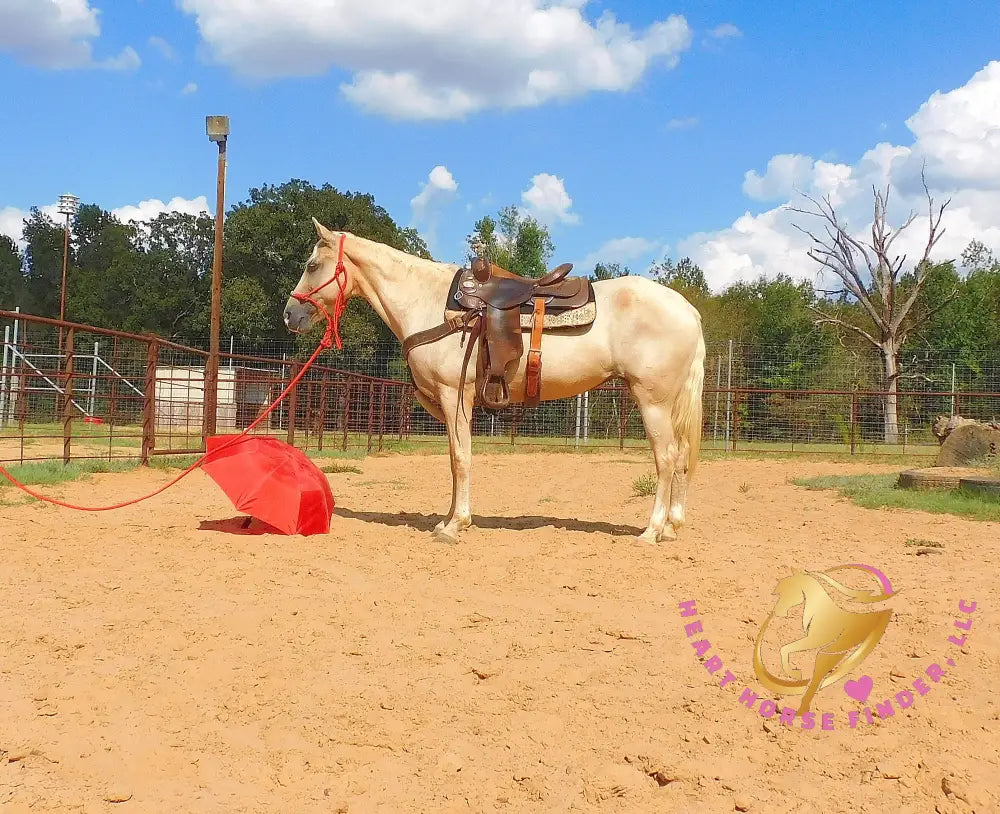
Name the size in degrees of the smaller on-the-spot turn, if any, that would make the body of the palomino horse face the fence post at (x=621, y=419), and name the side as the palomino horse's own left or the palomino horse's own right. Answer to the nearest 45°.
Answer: approximately 90° to the palomino horse's own right

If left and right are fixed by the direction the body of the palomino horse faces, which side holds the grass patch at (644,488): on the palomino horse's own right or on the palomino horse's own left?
on the palomino horse's own right

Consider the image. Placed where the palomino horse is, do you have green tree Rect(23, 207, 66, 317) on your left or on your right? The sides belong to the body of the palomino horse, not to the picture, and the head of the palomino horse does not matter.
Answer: on your right

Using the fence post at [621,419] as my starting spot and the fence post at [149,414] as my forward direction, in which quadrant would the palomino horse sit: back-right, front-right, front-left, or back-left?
front-left

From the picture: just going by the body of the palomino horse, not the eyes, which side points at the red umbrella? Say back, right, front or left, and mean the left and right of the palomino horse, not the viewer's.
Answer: front

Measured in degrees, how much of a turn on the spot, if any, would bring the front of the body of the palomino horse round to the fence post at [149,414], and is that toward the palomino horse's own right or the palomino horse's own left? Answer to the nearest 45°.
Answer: approximately 45° to the palomino horse's own right

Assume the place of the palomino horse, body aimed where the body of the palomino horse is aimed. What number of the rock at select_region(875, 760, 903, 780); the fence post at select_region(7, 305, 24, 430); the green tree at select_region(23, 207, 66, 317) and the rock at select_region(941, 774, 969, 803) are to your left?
2

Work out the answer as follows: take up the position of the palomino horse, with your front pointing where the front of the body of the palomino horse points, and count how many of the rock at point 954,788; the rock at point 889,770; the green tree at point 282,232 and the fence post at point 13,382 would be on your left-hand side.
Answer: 2

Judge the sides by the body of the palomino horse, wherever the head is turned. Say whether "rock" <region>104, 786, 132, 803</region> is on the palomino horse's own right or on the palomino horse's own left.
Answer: on the palomino horse's own left

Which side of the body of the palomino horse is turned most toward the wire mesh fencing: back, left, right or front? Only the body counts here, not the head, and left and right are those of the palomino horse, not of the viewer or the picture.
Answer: right

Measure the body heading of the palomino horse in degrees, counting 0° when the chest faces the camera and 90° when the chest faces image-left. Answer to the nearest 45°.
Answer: approximately 90°

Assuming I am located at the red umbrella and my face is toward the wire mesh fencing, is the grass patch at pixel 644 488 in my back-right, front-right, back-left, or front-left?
front-right

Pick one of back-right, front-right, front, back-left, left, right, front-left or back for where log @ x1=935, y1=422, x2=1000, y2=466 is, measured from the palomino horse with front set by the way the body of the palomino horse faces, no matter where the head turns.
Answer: back-right

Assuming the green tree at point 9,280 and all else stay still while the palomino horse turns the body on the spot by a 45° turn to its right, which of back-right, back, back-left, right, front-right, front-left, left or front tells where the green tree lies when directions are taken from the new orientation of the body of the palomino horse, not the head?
front

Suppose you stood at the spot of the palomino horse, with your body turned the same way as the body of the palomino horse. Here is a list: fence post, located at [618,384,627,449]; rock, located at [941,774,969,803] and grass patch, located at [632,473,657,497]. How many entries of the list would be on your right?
2

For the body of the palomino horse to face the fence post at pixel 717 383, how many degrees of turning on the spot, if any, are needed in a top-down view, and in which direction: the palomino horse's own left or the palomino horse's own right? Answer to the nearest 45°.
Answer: approximately 90° to the palomino horse's own right

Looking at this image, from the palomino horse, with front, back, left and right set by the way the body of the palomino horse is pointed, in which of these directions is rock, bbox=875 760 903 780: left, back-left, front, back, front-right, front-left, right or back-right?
left

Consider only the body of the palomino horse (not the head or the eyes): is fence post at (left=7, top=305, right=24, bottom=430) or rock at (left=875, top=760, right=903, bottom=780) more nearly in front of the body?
the fence post
